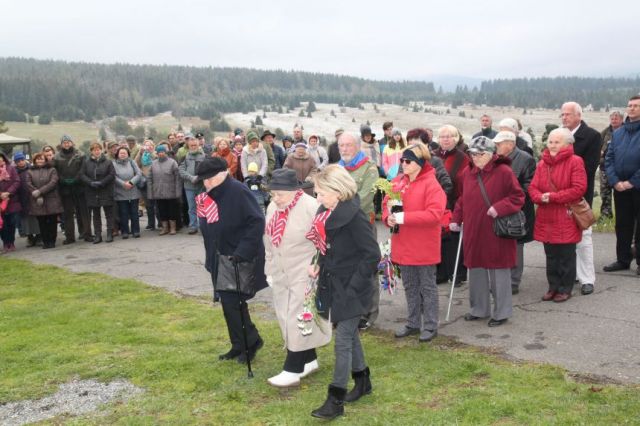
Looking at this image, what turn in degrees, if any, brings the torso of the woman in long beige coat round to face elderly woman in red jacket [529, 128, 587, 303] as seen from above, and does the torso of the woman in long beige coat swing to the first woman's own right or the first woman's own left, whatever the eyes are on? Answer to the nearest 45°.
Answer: approximately 180°

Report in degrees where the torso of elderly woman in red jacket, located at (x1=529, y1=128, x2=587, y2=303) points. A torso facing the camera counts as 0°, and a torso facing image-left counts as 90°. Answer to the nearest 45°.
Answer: approximately 45°

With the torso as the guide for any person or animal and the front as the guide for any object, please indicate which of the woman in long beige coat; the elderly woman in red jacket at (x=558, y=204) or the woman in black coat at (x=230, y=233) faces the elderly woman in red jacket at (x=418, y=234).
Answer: the elderly woman in red jacket at (x=558, y=204)

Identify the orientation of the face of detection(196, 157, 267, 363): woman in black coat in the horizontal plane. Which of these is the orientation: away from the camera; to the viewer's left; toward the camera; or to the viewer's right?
to the viewer's left

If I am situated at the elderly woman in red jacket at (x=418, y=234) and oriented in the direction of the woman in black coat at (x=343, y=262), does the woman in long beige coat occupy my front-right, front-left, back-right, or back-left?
front-right

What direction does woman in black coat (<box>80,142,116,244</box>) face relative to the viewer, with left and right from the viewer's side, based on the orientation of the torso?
facing the viewer

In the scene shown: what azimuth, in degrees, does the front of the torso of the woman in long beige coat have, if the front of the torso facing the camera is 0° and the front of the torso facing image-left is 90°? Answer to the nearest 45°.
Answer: approximately 45°

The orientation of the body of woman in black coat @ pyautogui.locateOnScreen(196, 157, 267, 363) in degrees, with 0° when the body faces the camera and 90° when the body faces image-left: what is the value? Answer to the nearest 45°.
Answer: approximately 45°

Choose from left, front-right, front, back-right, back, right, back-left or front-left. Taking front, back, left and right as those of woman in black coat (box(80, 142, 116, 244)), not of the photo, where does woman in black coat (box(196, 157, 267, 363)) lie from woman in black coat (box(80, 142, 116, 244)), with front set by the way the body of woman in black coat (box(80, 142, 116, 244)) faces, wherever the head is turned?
front

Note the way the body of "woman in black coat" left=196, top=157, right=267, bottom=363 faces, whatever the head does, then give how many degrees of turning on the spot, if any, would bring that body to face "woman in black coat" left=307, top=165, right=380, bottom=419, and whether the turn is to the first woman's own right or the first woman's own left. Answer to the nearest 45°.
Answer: approximately 90° to the first woman's own left

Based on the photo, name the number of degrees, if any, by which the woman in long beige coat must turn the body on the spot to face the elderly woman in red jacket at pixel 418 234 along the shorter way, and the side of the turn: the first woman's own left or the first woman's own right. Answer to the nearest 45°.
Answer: approximately 180°
